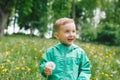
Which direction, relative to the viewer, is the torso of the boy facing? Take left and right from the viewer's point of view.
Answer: facing the viewer

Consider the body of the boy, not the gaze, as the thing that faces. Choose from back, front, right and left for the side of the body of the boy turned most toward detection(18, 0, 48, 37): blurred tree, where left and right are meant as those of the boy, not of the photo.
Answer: back

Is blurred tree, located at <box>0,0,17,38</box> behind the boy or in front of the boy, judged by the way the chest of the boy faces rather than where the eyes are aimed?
behind
